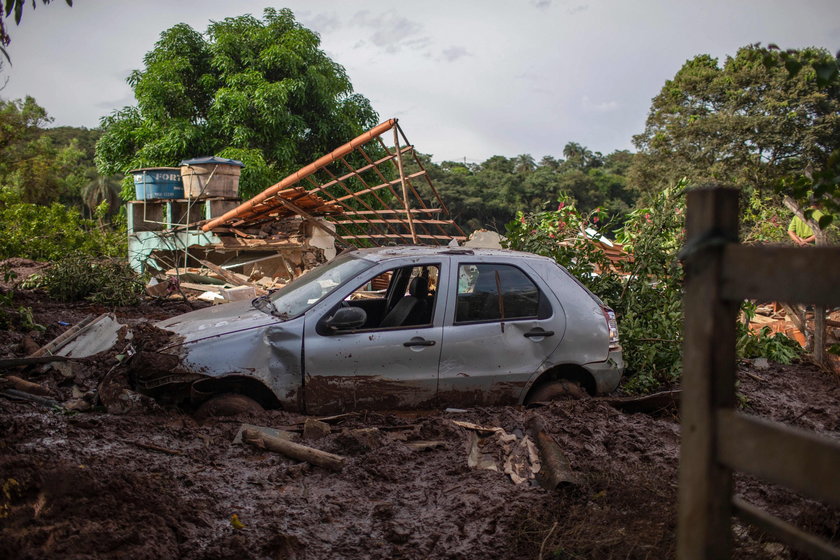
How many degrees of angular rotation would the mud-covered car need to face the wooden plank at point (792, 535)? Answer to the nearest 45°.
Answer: approximately 90° to its left

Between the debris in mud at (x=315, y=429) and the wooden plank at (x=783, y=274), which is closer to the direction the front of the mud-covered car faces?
the debris in mud

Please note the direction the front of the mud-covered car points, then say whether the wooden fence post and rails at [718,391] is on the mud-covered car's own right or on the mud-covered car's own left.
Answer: on the mud-covered car's own left

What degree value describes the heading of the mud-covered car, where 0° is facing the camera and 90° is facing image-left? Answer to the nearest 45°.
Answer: approximately 90°

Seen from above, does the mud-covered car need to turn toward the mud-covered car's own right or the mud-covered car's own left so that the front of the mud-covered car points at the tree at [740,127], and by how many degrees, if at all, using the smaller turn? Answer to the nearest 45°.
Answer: approximately 135° to the mud-covered car's own right

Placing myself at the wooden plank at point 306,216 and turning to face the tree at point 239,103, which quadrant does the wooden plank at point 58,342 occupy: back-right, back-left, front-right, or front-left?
back-left

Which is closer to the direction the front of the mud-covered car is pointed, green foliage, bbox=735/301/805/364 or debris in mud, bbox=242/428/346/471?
the debris in mud

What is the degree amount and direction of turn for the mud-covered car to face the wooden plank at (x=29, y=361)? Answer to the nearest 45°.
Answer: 0° — it already faces it

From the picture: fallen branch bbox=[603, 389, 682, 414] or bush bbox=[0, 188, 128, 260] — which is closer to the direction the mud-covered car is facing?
the bush

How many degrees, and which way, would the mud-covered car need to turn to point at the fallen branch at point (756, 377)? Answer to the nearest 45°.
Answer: approximately 135° to its right

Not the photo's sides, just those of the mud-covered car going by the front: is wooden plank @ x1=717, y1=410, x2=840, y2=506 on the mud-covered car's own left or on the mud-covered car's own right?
on the mud-covered car's own left
